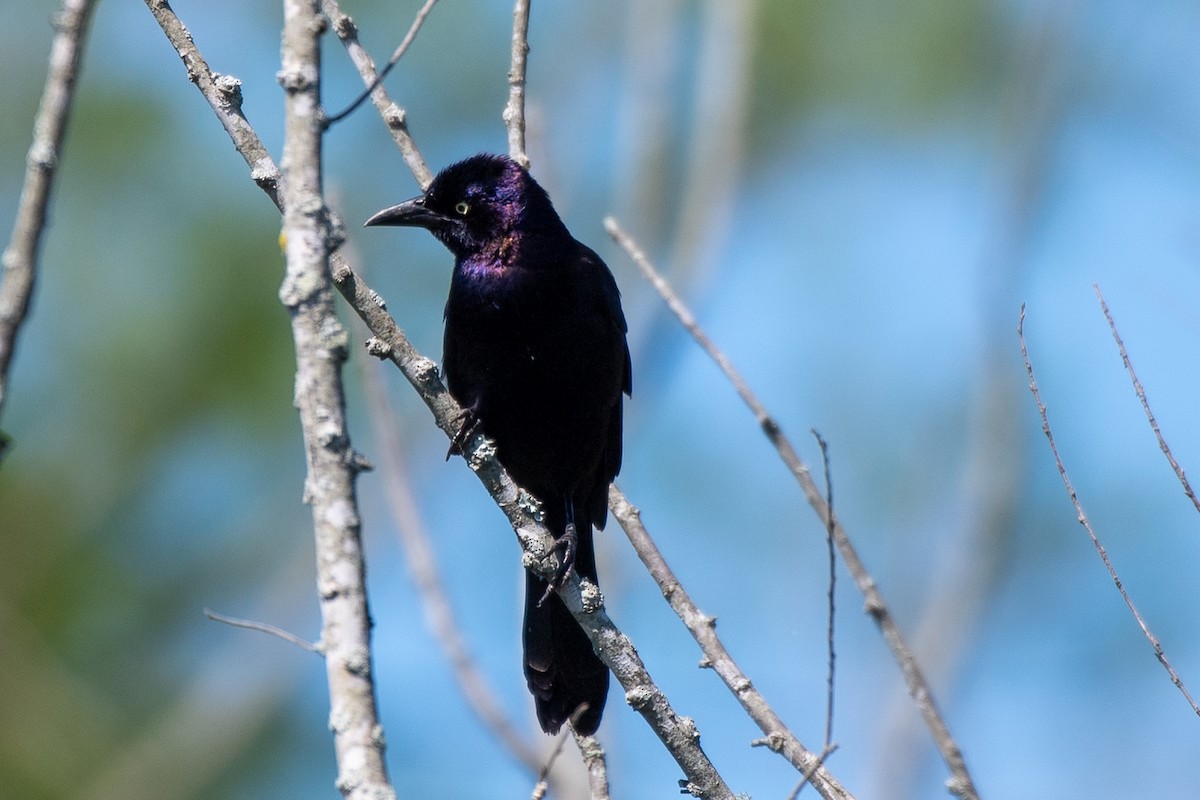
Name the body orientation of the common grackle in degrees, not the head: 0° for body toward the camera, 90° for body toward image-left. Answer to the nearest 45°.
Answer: approximately 45°
